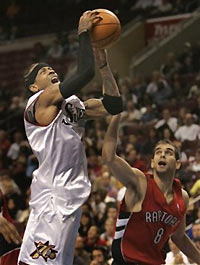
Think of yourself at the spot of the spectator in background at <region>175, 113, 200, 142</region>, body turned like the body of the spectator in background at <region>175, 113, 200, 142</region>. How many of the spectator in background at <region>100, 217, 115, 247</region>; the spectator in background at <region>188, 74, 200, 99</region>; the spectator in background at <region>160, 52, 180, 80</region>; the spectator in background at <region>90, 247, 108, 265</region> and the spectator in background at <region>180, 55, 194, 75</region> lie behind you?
3

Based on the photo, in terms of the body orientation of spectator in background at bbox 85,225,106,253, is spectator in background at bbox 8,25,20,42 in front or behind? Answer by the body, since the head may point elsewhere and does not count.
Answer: behind

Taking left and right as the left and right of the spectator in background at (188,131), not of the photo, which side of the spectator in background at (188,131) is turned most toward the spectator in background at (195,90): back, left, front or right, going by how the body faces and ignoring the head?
back

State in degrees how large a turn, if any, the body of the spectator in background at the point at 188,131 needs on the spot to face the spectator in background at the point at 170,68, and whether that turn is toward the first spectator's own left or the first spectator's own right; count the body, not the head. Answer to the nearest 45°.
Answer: approximately 180°

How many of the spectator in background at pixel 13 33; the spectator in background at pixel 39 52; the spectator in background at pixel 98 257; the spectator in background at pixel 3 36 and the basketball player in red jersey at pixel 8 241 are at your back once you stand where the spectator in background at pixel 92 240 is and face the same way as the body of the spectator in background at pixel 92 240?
3
